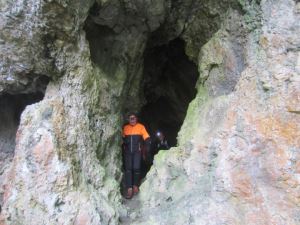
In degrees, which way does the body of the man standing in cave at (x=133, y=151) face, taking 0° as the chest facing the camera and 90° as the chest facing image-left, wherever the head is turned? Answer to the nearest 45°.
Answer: approximately 0°
